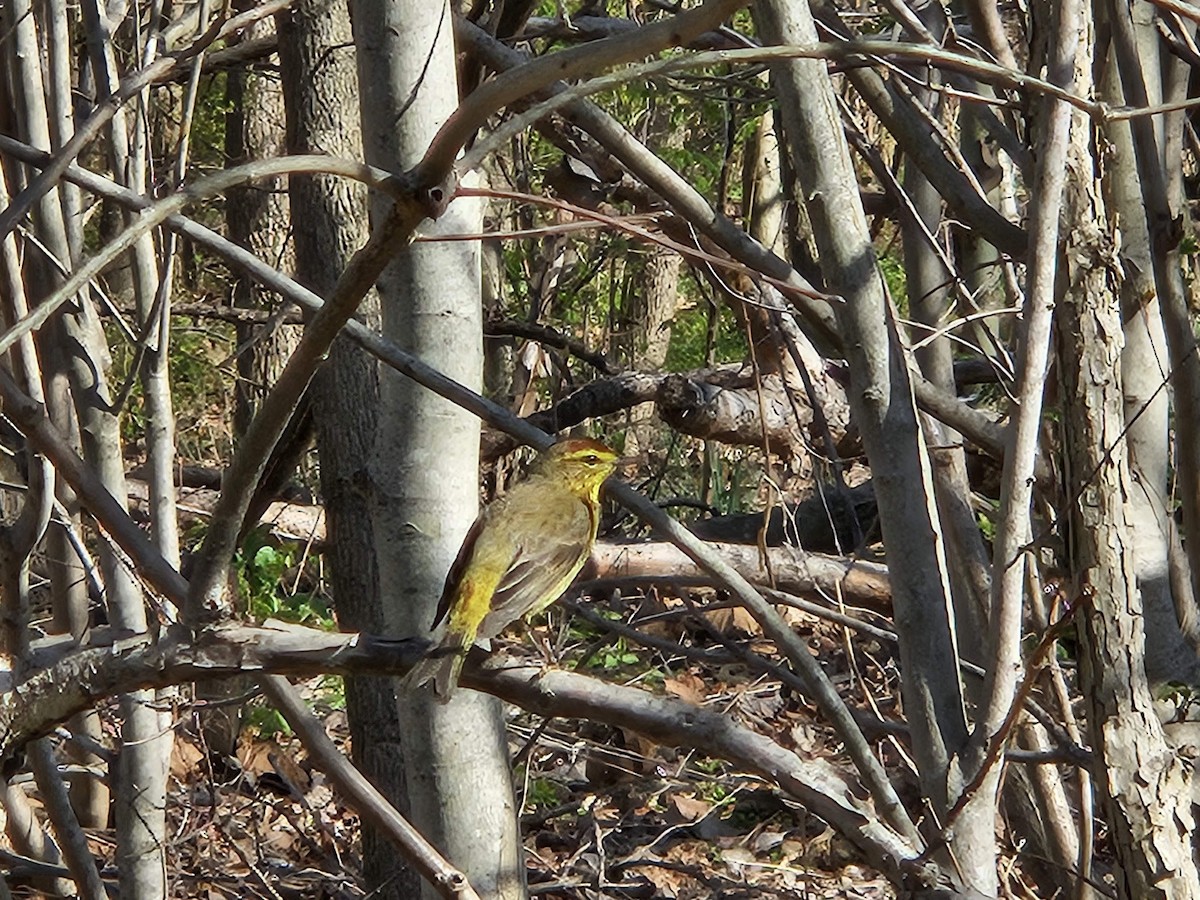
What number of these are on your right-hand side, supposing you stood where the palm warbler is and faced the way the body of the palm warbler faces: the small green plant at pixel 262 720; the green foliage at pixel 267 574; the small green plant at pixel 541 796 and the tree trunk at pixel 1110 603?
1

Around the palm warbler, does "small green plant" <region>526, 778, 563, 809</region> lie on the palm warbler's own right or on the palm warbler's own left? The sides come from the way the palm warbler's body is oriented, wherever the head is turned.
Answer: on the palm warbler's own left

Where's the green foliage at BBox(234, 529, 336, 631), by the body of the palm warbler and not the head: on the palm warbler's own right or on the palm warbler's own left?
on the palm warbler's own left

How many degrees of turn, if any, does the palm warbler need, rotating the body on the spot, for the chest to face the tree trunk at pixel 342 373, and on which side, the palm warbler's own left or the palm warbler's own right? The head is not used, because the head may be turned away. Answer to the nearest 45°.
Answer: approximately 90° to the palm warbler's own left

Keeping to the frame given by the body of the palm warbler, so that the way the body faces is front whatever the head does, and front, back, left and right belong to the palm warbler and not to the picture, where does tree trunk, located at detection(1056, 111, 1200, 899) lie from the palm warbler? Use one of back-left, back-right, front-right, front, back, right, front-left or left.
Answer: front

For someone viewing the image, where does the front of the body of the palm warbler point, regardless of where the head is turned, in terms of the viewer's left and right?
facing away from the viewer and to the right of the viewer

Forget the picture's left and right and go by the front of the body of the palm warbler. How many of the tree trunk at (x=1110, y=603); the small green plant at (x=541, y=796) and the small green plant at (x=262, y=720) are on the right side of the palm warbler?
1
